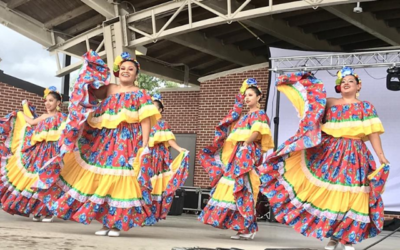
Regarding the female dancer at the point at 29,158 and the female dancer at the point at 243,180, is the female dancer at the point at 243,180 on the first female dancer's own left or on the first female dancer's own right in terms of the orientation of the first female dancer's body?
on the first female dancer's own left

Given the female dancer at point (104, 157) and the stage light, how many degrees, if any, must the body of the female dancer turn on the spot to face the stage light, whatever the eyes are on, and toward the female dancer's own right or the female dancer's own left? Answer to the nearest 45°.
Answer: approximately 135° to the female dancer's own left

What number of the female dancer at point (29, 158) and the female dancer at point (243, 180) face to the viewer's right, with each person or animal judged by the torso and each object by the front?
0

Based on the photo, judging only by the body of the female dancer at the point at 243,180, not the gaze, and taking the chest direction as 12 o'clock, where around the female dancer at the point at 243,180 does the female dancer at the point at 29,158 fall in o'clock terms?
the female dancer at the point at 29,158 is roughly at 2 o'clock from the female dancer at the point at 243,180.

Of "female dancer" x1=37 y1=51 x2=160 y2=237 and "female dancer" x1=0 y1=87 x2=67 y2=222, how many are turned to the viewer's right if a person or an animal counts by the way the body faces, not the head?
0

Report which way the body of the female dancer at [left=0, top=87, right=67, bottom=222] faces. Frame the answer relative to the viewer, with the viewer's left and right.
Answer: facing the viewer and to the left of the viewer

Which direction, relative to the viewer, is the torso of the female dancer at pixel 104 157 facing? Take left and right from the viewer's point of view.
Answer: facing the viewer

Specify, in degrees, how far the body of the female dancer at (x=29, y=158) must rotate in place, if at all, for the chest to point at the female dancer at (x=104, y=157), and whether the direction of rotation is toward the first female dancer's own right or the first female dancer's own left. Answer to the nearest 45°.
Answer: approximately 45° to the first female dancer's own left

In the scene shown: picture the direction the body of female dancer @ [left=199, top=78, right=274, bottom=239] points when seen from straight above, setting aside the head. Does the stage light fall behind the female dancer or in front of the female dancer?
behind

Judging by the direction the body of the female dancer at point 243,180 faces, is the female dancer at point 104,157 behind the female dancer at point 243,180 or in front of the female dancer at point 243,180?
in front

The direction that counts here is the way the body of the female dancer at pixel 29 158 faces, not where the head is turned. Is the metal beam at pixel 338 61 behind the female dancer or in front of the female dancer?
behind

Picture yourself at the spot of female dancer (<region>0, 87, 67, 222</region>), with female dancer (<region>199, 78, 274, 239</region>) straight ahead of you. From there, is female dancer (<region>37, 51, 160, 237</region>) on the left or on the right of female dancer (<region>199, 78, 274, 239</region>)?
right
